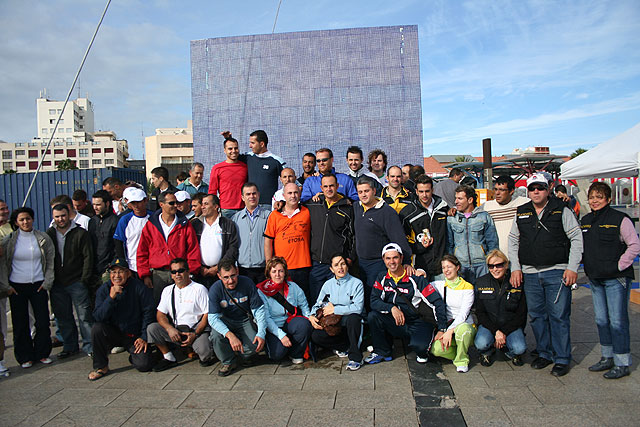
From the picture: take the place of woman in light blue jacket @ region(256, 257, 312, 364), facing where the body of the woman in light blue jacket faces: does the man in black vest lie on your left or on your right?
on your left

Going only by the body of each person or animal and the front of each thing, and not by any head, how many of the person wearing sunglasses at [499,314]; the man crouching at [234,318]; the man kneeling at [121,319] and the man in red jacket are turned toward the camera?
4

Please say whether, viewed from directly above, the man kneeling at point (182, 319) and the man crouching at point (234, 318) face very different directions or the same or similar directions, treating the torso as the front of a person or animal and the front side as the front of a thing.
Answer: same or similar directions

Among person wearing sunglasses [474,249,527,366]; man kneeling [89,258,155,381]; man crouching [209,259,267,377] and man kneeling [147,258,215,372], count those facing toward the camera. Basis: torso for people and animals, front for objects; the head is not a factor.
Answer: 4

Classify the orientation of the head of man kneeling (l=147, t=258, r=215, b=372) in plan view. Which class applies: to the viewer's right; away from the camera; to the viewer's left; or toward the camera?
toward the camera

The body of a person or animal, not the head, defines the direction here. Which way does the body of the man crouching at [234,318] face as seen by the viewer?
toward the camera

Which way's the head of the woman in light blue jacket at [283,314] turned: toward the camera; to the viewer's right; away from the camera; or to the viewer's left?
toward the camera

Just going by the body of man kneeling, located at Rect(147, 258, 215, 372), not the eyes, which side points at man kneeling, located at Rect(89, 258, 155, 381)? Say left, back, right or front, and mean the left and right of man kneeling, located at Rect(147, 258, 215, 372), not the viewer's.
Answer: right

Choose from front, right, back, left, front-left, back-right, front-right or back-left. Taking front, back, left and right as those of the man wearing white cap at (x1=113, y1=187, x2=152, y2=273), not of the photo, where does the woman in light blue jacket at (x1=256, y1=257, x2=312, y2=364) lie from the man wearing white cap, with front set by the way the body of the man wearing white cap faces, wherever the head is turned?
front

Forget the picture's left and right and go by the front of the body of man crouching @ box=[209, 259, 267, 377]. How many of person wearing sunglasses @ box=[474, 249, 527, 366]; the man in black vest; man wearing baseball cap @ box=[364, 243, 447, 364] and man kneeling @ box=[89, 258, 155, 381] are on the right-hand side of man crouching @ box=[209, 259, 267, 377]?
1

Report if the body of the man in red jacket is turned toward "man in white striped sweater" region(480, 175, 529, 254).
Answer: no

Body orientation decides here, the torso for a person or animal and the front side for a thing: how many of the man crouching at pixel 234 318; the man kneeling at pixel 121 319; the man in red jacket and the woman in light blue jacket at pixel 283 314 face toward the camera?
4

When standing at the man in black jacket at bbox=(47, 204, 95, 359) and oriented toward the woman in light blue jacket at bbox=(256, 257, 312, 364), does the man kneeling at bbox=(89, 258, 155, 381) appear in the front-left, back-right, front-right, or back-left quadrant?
front-right

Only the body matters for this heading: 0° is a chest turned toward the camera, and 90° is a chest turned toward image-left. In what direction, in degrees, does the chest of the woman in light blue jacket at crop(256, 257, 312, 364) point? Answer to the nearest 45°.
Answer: approximately 0°

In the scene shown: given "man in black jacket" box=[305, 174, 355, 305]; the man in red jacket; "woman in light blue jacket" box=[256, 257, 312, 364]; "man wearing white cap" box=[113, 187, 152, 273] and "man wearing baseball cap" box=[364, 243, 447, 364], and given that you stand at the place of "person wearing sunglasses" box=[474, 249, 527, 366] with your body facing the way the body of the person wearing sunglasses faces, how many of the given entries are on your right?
5

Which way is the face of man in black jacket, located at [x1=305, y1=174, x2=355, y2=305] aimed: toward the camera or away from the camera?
toward the camera

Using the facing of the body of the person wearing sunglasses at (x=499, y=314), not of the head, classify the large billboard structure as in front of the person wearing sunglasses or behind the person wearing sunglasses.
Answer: behind

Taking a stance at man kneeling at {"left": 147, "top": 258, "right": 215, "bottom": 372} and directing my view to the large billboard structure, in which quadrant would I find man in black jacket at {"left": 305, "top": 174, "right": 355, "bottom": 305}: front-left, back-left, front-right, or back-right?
front-right

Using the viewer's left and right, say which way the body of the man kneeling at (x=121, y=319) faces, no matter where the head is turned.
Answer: facing the viewer

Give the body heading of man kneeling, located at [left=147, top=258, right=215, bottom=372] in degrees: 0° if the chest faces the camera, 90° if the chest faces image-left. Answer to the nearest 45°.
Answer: approximately 0°

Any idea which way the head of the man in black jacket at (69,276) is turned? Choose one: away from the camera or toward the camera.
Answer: toward the camera
